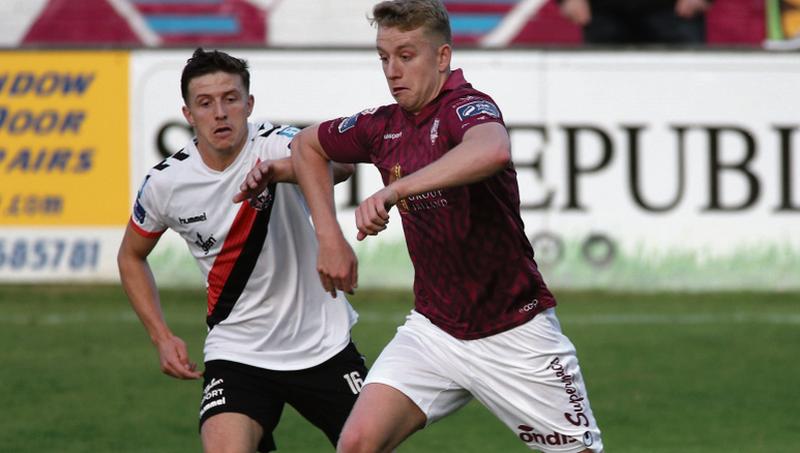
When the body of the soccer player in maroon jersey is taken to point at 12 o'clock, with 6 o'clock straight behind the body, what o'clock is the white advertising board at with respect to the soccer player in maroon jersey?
The white advertising board is roughly at 5 o'clock from the soccer player in maroon jersey.

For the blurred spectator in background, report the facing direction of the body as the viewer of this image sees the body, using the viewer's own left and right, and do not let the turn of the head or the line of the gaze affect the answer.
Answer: facing the viewer

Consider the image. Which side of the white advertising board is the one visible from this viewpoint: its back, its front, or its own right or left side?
front

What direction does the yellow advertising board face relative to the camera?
toward the camera

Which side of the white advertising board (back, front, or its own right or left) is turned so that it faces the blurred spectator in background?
back

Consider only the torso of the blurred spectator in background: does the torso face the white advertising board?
yes

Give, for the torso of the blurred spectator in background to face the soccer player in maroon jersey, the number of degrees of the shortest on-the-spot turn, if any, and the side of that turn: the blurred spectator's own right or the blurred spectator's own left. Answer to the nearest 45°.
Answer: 0° — they already face them

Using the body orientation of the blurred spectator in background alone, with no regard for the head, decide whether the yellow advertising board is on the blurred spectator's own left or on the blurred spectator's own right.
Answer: on the blurred spectator's own right

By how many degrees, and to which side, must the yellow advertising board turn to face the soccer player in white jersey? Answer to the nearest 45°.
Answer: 0° — it already faces them

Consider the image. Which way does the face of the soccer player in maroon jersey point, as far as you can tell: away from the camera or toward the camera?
toward the camera

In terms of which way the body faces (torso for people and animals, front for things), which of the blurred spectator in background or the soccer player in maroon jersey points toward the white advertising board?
the blurred spectator in background

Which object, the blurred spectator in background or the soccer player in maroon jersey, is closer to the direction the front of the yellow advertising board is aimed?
the soccer player in maroon jersey

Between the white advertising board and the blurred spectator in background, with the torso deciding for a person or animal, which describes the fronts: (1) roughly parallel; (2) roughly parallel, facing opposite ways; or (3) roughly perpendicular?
roughly parallel
